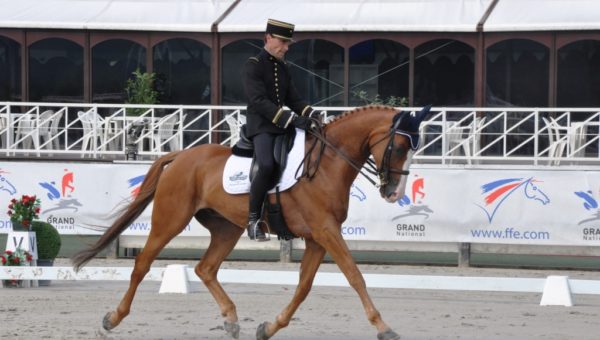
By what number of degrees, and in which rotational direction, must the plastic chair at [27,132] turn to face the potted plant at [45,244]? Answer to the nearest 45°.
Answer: approximately 45° to its right

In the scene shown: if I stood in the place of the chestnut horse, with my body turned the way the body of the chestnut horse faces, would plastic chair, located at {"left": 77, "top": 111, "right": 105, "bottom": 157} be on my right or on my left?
on my left

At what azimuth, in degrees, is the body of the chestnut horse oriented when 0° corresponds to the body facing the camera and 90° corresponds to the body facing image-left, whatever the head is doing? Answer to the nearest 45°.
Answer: approximately 270°

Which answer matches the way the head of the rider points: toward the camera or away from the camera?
toward the camera

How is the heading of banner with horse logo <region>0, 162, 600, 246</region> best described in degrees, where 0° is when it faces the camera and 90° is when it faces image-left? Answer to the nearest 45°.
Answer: approximately 0°

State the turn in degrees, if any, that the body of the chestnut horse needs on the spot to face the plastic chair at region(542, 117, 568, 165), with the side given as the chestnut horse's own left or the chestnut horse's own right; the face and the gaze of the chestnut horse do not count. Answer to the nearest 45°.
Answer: approximately 45° to the chestnut horse's own left

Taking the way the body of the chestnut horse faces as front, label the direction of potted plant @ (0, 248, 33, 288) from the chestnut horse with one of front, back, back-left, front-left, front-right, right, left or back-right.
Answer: back-left

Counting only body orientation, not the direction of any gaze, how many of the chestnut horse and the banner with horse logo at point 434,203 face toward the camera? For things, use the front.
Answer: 1

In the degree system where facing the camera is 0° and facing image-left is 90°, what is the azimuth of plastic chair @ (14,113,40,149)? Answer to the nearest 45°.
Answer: approximately 315°

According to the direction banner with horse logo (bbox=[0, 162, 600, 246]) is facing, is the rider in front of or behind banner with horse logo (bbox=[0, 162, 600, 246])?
in front

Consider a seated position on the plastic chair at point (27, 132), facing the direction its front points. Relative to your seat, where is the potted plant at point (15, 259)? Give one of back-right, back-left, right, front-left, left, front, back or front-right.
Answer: front-right

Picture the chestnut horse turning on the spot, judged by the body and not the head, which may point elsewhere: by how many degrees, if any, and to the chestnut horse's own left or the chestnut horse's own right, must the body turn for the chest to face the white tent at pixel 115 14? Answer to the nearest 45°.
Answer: approximately 90° to the chestnut horse's own left

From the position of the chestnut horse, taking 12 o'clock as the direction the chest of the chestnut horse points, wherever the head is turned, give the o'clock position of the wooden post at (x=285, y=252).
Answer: The wooden post is roughly at 9 o'clock from the chestnut horse.

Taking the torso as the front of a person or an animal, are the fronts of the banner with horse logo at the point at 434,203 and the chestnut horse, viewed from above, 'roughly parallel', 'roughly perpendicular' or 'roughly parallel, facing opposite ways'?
roughly perpendicular

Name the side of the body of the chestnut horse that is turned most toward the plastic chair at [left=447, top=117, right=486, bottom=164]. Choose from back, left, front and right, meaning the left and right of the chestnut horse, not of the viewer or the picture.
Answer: left
